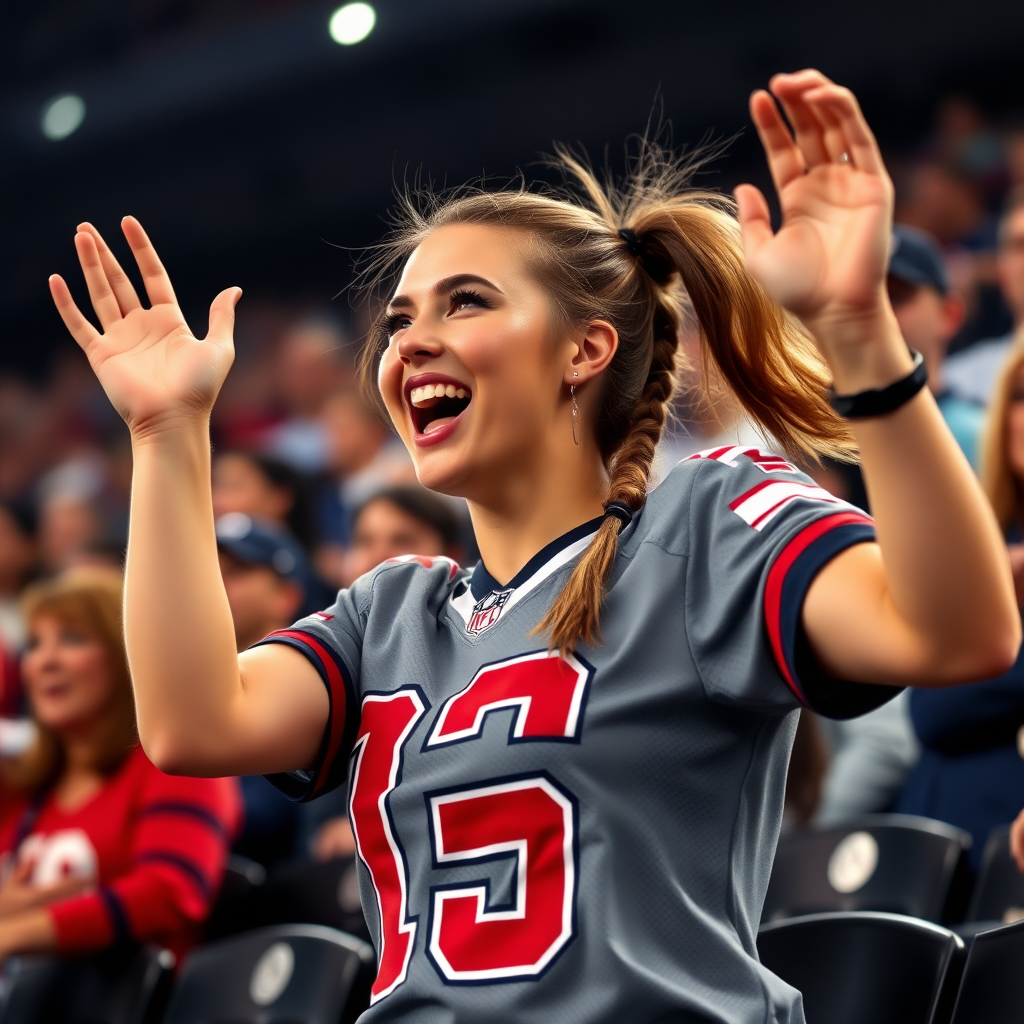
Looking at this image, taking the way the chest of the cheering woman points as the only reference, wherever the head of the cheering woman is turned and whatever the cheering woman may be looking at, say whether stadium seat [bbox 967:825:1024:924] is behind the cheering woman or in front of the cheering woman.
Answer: behind

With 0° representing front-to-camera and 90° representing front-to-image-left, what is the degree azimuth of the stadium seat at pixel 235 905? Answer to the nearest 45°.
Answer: approximately 45°

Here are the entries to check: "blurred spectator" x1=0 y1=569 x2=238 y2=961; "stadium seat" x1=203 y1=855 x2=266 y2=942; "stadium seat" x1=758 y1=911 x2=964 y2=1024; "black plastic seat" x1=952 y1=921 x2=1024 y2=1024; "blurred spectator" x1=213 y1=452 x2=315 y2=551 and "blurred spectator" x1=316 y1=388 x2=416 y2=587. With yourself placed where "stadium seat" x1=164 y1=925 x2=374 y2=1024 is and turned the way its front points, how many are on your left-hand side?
2

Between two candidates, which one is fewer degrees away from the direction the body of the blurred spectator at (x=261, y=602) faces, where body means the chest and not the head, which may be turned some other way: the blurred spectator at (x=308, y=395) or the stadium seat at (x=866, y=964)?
the stadium seat

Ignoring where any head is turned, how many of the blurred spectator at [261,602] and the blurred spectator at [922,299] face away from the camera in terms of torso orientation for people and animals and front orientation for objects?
0

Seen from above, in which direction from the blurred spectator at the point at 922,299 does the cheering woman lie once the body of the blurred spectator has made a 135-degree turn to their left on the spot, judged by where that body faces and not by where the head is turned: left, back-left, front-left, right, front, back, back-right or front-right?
right

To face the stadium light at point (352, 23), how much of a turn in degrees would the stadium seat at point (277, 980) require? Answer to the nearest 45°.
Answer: approximately 135° to its right

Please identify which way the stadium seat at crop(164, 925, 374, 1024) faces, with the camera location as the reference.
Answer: facing the viewer and to the left of the viewer

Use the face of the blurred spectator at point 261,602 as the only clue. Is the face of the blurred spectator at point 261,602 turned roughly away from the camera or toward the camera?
toward the camera

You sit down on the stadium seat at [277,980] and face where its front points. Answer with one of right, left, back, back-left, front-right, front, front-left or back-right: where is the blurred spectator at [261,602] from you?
back-right

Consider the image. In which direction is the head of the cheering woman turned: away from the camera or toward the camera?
toward the camera

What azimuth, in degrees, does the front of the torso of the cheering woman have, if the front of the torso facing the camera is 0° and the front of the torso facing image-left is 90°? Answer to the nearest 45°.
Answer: approximately 45°

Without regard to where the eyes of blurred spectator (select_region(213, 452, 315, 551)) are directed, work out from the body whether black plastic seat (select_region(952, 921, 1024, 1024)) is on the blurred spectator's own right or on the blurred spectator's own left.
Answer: on the blurred spectator's own left
